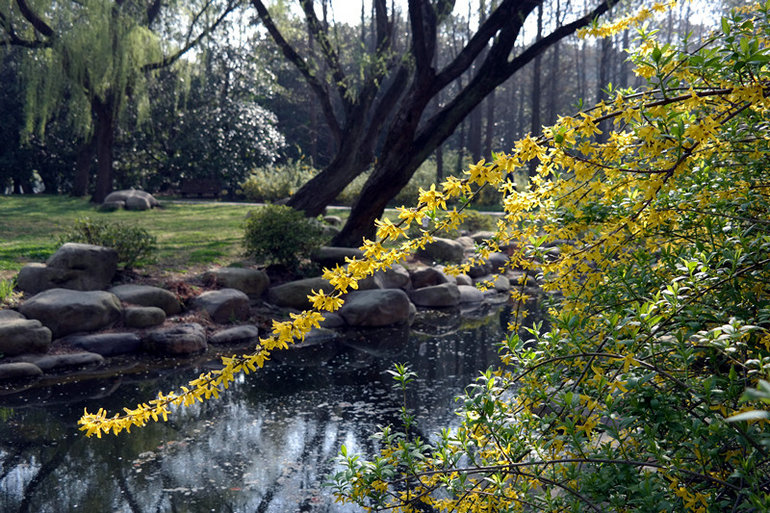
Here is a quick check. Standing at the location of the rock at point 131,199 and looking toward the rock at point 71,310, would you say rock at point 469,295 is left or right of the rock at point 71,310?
left

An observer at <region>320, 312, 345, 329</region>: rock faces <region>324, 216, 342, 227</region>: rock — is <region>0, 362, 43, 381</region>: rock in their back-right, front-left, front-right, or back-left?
back-left

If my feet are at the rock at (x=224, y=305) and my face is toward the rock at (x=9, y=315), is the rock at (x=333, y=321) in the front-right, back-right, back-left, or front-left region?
back-left
